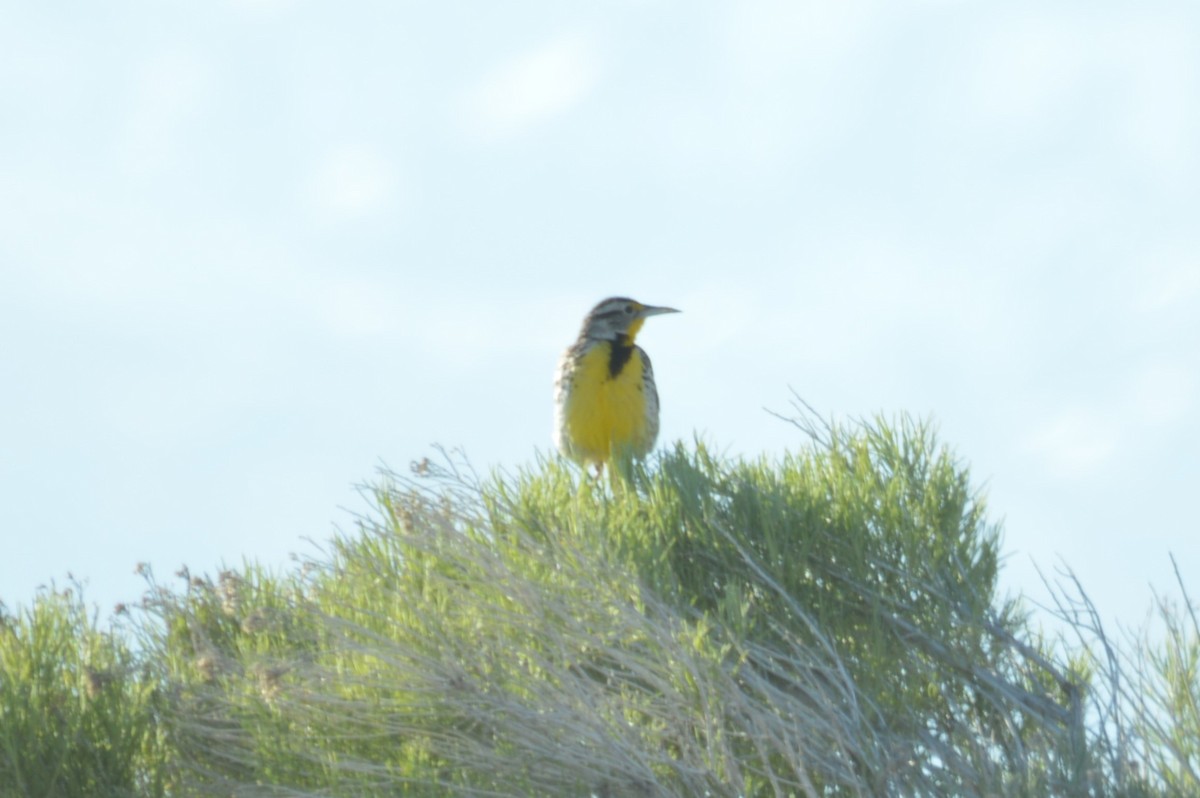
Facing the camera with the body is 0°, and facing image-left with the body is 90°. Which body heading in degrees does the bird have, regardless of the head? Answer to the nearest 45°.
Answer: approximately 0°
